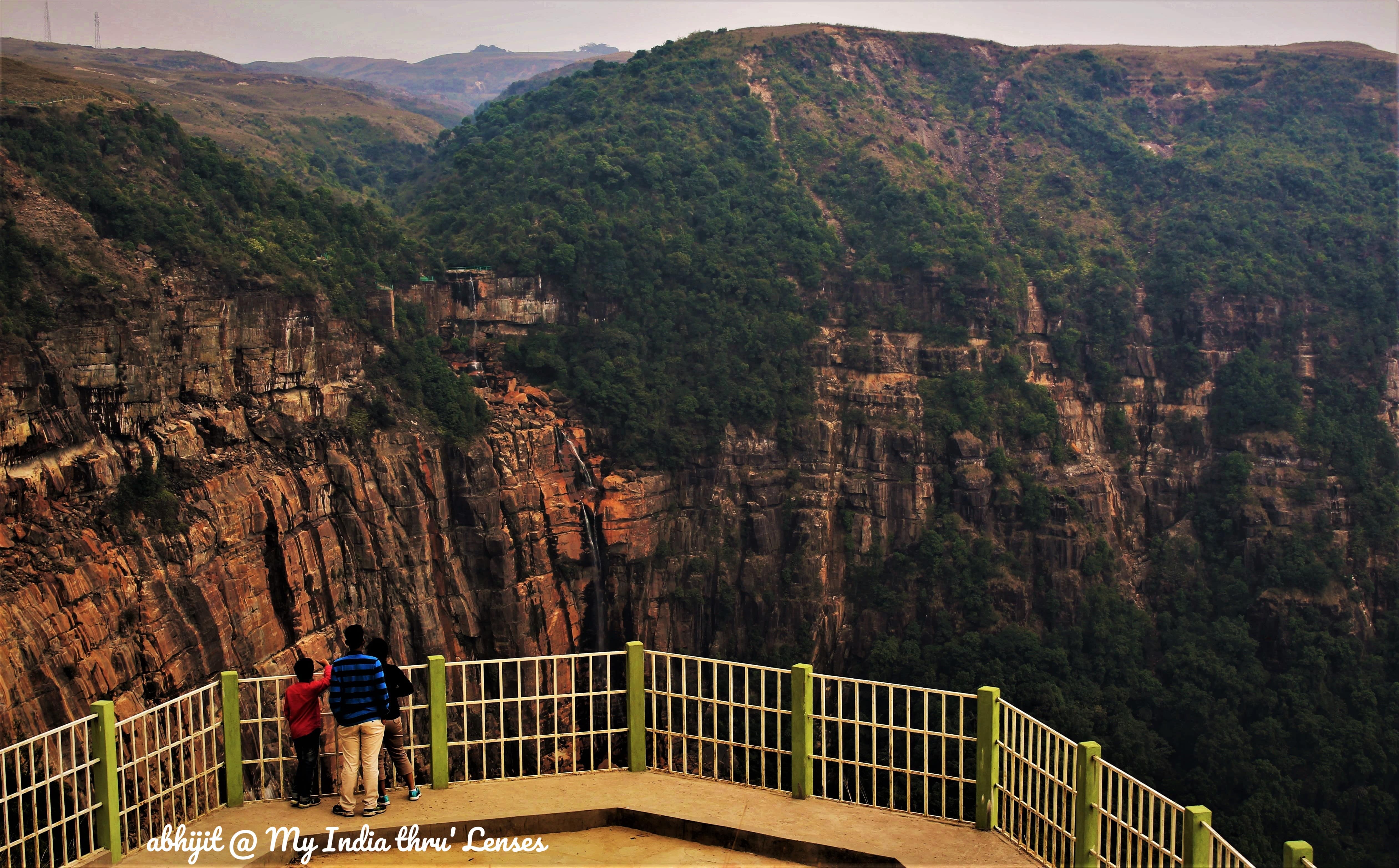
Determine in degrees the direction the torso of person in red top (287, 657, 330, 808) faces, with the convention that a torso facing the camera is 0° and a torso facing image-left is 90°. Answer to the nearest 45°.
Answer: approximately 225°

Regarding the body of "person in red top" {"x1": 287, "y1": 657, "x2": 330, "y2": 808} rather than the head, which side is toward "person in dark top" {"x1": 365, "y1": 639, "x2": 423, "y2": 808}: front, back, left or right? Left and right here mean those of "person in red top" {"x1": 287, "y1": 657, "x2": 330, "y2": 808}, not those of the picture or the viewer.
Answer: right

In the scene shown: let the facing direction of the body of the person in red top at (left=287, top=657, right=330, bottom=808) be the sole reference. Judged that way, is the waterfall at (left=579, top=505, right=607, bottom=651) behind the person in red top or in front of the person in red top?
in front

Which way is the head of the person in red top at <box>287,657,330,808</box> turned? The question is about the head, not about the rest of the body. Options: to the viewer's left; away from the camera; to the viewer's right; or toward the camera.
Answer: away from the camera

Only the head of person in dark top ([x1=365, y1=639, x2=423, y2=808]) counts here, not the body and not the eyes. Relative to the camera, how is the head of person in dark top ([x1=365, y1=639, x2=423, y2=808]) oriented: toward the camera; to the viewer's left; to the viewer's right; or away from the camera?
away from the camera

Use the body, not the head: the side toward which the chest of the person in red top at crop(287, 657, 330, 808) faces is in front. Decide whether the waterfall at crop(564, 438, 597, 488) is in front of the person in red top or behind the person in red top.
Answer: in front

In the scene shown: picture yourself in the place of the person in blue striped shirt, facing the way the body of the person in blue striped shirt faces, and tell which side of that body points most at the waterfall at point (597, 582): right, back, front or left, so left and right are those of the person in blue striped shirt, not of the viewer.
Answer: front

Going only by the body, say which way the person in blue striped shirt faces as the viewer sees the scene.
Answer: away from the camera

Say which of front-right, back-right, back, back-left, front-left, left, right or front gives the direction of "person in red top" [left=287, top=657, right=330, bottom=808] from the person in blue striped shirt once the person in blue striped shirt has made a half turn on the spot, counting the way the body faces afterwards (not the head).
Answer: back-right
